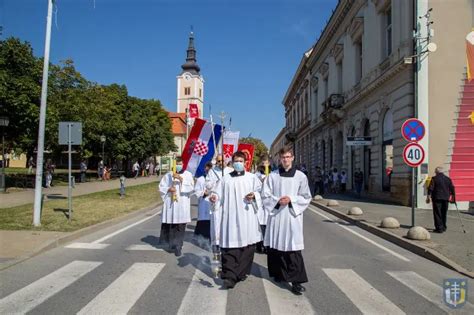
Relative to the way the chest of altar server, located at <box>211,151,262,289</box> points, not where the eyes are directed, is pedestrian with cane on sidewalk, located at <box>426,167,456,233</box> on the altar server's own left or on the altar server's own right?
on the altar server's own left

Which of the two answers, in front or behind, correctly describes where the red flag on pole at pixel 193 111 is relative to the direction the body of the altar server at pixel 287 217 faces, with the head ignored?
behind

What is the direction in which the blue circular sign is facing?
toward the camera

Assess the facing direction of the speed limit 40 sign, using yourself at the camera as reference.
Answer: facing the viewer

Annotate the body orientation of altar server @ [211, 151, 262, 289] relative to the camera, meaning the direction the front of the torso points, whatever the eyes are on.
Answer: toward the camera
